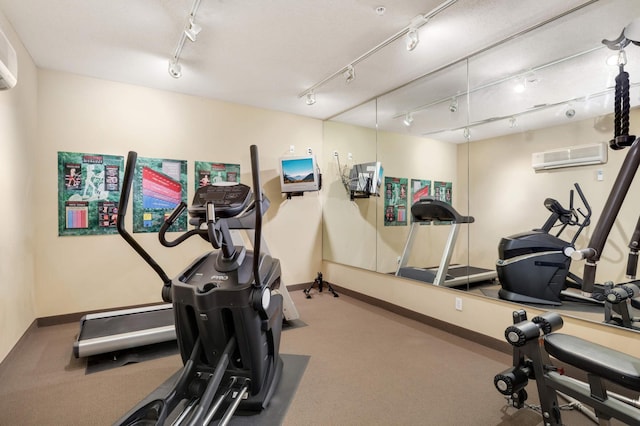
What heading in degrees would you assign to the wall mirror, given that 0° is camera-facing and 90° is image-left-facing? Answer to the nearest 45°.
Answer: approximately 45°

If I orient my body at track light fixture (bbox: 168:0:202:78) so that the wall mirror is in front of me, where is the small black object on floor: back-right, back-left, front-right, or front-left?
front-left

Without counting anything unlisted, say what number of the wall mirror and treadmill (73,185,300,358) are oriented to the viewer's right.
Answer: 1

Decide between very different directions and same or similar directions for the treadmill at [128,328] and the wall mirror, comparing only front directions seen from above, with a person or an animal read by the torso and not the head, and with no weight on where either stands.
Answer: very different directions

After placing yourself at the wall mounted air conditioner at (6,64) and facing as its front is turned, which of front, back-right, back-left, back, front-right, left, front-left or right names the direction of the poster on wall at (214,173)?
front-left

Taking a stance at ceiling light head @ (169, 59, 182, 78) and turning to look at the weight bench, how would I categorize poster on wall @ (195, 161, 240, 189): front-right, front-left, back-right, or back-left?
back-left

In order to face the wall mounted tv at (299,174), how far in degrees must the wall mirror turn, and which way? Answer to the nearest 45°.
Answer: approximately 45° to its right

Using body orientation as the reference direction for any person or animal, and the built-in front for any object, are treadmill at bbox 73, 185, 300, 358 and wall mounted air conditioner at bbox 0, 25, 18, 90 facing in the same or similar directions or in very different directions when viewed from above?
same or similar directions

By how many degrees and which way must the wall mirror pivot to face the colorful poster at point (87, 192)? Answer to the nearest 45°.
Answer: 0° — it already faces it

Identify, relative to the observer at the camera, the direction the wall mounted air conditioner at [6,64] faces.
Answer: facing to the right of the viewer

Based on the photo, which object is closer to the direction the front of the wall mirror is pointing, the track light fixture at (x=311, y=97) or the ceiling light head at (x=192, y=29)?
the ceiling light head

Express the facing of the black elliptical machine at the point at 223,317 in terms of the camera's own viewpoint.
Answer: facing away from the viewer and to the right of the viewer
